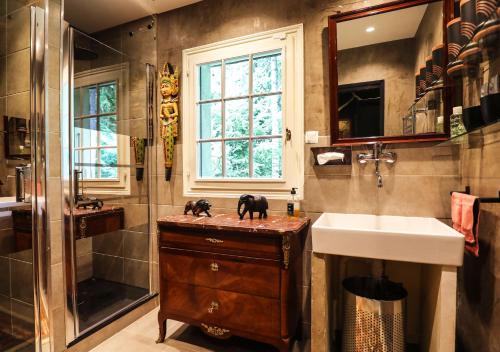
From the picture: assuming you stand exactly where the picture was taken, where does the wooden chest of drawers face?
facing the viewer and to the left of the viewer

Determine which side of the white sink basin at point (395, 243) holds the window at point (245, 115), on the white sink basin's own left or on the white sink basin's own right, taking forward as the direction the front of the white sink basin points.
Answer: on the white sink basin's own right

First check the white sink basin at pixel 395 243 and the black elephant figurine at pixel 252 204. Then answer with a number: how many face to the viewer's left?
1

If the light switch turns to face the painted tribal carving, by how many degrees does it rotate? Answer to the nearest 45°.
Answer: approximately 90° to its right

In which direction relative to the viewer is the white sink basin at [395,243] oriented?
toward the camera

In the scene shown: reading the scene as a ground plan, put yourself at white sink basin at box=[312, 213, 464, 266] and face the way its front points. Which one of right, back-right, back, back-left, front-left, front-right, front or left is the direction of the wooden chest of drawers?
right

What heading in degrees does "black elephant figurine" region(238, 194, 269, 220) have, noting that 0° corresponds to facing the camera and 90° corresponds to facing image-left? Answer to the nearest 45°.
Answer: approximately 90°

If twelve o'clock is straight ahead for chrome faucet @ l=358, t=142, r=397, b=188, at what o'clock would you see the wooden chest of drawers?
The wooden chest of drawers is roughly at 2 o'clock from the chrome faucet.
